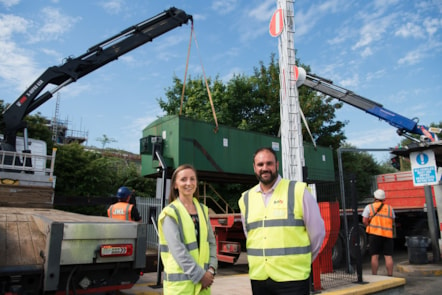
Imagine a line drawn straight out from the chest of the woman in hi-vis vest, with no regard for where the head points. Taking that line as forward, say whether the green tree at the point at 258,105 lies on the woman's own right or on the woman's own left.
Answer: on the woman's own left

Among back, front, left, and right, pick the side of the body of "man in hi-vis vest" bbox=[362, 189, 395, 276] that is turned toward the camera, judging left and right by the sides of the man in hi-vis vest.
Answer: back

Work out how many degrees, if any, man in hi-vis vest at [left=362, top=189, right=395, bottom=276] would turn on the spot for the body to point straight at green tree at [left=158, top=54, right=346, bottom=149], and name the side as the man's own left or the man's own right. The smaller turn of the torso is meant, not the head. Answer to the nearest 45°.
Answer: approximately 45° to the man's own left

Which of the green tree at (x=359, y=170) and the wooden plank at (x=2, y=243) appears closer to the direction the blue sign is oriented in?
the wooden plank

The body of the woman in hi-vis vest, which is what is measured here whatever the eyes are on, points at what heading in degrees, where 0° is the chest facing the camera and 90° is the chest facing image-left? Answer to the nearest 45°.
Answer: approximately 315°
